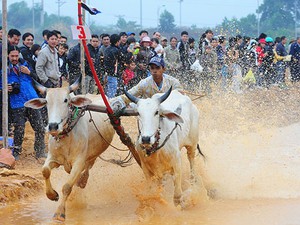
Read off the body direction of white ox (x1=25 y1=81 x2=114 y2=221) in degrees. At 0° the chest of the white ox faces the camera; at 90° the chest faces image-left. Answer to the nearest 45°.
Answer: approximately 45°

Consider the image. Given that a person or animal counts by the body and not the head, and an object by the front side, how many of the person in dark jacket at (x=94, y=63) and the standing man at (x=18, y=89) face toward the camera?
2

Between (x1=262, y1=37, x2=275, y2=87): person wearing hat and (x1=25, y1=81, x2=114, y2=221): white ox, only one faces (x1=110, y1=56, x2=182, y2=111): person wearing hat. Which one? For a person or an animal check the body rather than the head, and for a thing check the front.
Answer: (x1=262, y1=37, x2=275, y2=87): person wearing hat

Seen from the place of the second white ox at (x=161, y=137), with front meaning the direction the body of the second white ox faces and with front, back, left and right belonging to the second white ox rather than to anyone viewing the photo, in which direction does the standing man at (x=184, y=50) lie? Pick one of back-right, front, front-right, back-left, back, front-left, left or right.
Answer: back-right

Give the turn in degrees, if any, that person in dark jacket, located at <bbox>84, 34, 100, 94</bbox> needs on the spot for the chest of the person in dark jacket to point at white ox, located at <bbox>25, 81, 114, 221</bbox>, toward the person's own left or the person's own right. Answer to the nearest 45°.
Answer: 0° — they already face it

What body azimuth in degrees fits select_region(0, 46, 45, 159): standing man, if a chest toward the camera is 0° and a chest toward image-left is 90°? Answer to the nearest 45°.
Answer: approximately 0°

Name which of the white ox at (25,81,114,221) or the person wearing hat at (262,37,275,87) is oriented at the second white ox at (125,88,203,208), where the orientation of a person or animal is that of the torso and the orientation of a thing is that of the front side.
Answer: the person wearing hat

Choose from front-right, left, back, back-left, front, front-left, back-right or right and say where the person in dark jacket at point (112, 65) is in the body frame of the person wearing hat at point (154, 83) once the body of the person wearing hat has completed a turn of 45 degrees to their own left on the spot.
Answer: back

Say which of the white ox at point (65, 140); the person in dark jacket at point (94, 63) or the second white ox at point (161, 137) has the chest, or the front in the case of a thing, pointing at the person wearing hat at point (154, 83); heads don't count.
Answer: the person in dark jacket

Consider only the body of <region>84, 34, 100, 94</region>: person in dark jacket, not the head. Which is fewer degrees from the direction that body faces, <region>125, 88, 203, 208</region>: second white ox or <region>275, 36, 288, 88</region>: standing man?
the second white ox
